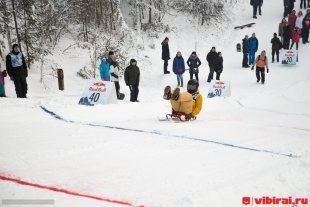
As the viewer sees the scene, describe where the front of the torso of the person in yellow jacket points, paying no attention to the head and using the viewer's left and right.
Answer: facing the viewer and to the left of the viewer

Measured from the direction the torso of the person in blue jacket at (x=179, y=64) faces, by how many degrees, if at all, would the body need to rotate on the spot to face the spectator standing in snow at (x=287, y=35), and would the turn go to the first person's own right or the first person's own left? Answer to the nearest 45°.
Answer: approximately 135° to the first person's own left

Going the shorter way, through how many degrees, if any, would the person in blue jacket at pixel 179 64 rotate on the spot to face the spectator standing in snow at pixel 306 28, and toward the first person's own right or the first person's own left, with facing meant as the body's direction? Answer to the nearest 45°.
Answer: approximately 135° to the first person's own left

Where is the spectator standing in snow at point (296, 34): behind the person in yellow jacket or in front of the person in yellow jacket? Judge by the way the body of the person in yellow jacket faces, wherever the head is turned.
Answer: behind

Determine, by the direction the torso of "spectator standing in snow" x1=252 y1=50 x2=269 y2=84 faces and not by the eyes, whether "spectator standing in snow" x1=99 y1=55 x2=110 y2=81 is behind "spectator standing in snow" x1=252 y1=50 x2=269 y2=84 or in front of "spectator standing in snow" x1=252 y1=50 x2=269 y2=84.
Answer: in front

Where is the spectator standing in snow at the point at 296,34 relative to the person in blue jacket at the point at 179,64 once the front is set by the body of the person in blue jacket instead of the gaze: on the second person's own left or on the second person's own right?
on the second person's own left

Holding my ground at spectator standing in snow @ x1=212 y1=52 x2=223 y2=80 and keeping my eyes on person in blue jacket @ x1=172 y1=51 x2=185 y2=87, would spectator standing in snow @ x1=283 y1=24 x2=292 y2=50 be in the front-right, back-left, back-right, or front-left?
back-right

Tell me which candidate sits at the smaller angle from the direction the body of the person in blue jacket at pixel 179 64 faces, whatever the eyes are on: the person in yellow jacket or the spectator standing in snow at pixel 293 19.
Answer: the person in yellow jacket

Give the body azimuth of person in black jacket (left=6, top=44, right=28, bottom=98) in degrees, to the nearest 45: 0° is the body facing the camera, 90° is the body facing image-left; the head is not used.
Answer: approximately 0°
